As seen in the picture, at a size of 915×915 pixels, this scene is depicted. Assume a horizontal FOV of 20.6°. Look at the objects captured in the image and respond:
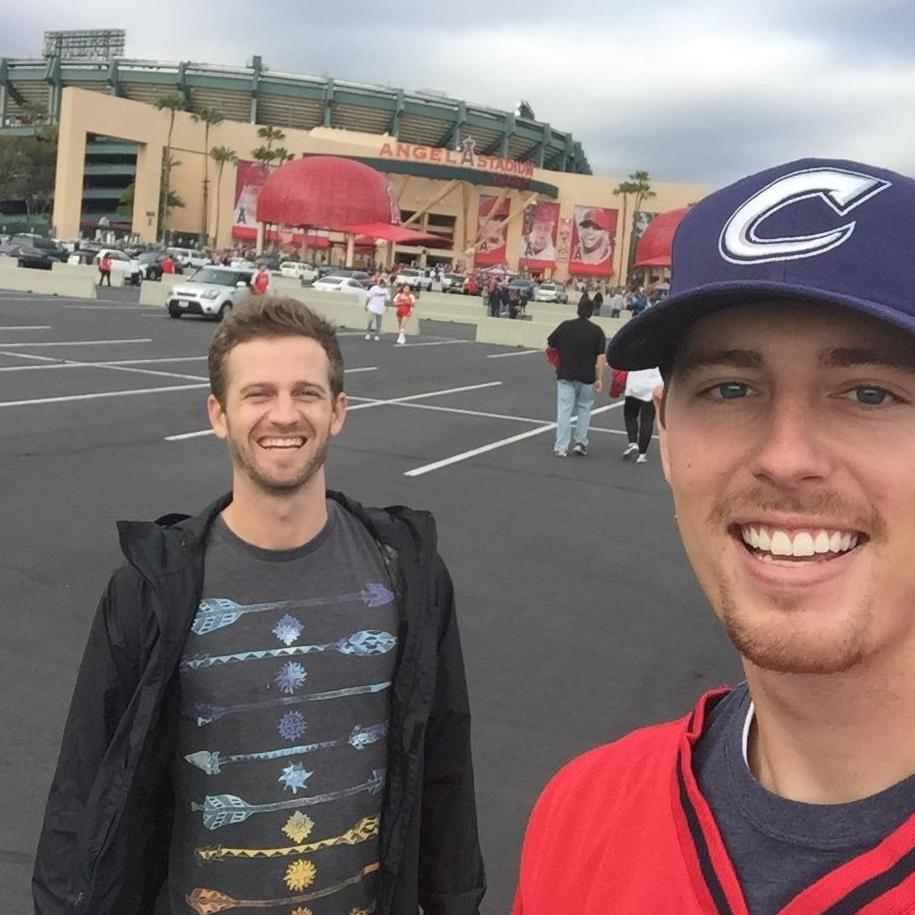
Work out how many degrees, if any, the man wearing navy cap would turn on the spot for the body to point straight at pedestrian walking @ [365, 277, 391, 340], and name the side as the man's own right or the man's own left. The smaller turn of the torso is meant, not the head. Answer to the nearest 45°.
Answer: approximately 180°

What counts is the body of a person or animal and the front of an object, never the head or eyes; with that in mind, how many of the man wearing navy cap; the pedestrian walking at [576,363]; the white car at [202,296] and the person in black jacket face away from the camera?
1

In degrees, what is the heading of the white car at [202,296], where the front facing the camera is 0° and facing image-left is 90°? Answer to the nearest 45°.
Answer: approximately 45°

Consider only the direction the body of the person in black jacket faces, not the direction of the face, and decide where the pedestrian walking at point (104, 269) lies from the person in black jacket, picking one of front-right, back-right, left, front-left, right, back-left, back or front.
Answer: back

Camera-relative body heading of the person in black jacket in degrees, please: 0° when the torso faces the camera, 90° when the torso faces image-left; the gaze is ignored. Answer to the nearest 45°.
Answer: approximately 0°

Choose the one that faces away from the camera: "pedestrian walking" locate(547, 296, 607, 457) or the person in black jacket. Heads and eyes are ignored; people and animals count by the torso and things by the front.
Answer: the pedestrian walking

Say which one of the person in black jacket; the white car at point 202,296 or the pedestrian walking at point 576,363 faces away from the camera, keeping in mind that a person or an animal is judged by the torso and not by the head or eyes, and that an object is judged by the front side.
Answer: the pedestrian walking

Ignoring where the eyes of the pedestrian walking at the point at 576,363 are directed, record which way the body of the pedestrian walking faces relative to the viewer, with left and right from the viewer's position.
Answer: facing away from the viewer
